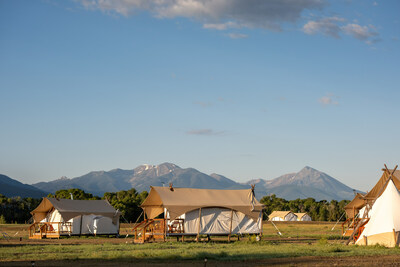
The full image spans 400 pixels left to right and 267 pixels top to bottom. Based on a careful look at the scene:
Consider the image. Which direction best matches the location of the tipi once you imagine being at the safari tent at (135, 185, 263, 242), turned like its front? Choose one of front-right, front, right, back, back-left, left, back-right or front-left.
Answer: back-left

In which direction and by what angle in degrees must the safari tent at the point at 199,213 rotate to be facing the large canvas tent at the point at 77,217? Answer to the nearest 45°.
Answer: approximately 45° to its right

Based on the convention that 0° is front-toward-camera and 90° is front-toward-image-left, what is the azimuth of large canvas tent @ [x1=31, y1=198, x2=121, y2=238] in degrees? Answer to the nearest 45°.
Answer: approximately 45°

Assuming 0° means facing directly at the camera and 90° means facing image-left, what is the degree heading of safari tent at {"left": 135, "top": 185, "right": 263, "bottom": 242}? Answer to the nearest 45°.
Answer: approximately 90°

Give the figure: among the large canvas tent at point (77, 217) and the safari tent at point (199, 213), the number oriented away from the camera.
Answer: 0
